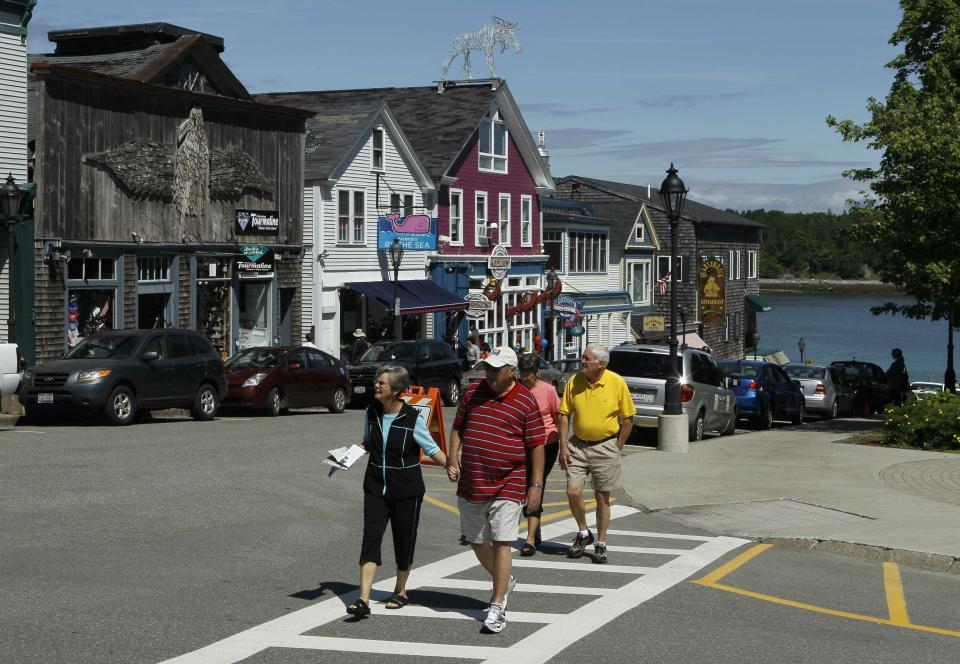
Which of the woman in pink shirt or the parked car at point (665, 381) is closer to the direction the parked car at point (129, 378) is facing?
the woman in pink shirt

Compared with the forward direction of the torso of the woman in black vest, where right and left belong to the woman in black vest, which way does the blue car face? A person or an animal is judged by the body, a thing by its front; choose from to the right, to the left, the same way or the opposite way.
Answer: the opposite way

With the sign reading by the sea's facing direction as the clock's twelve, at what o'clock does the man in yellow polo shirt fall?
The man in yellow polo shirt is roughly at 12 o'clock from the sign reading by the sea.

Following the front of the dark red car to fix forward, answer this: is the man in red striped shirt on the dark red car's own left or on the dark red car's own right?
on the dark red car's own left

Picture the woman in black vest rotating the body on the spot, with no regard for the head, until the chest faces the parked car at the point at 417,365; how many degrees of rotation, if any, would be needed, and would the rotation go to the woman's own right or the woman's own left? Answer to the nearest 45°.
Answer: approximately 135° to the woman's own right

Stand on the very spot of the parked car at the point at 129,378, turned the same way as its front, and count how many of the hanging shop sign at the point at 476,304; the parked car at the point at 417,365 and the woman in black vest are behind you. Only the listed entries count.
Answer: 2

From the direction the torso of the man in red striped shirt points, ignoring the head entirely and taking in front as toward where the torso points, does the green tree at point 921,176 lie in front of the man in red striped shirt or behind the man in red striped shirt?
behind

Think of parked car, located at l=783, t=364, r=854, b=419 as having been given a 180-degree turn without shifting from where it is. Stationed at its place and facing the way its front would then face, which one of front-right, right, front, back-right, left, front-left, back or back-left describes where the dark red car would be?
front

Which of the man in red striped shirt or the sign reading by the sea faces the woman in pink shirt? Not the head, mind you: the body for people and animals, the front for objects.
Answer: the sign reading by the sea

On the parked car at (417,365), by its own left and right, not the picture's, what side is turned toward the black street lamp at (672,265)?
left

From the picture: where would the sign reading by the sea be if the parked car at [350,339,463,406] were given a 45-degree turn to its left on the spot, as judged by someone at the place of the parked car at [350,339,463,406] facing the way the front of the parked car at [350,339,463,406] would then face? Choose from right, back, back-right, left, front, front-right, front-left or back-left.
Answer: back
